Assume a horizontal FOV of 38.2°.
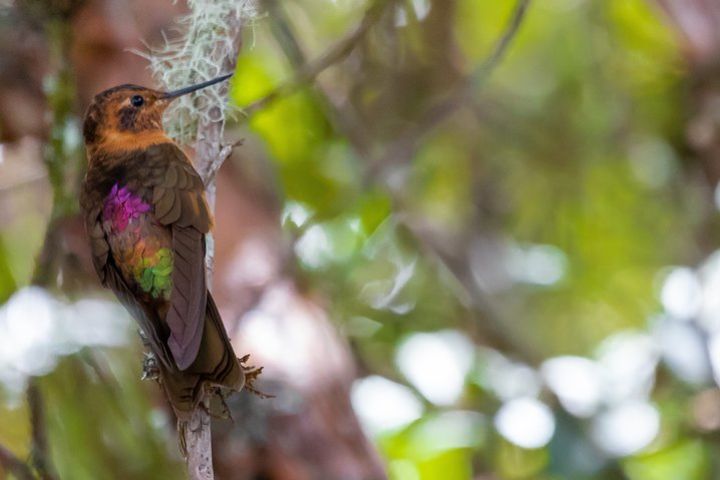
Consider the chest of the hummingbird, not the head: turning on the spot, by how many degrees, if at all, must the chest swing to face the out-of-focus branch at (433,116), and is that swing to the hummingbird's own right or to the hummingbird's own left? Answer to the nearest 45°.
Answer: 0° — it already faces it

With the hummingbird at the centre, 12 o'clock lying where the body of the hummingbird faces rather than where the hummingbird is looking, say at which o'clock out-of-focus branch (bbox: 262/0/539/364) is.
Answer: The out-of-focus branch is roughly at 12 o'clock from the hummingbird.

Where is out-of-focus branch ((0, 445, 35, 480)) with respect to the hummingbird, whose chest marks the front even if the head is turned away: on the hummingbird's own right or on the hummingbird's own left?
on the hummingbird's own left

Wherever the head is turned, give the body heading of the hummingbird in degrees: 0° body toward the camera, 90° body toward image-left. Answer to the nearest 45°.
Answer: approximately 225°
